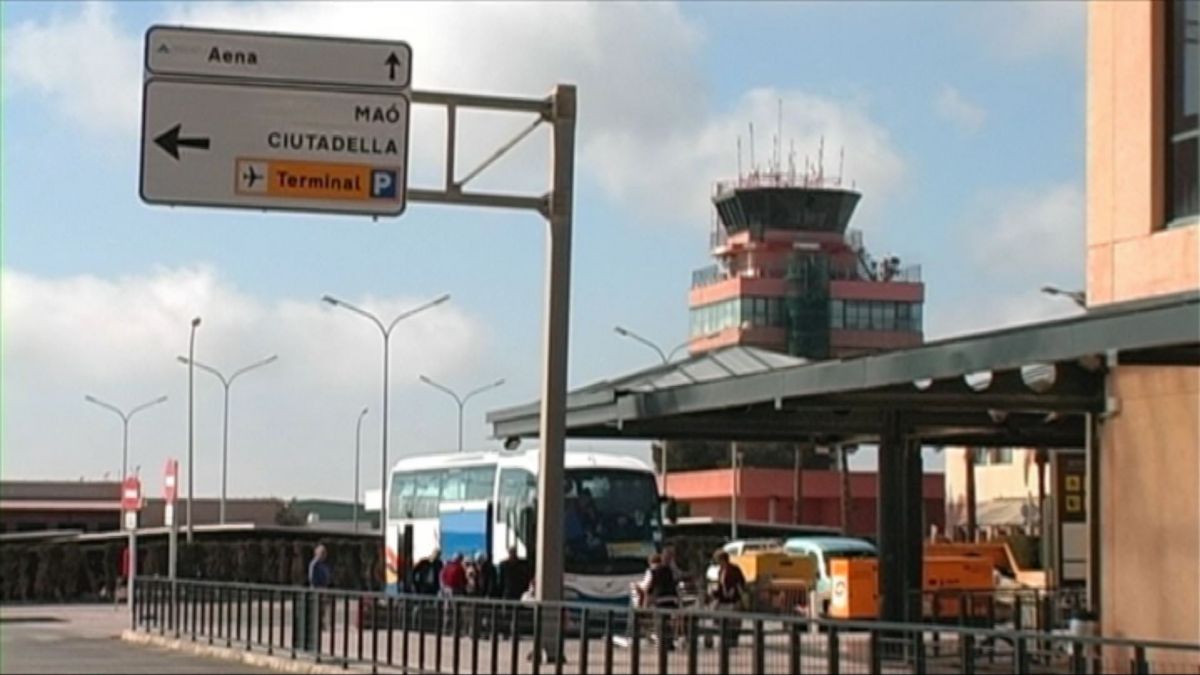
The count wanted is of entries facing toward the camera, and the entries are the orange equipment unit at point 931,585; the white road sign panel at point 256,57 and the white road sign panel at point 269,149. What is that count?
2

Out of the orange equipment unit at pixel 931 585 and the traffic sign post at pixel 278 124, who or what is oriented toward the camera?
the traffic sign post

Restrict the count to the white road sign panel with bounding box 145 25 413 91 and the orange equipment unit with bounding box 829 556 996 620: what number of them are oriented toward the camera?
1

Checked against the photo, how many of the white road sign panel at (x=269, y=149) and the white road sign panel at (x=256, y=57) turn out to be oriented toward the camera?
2

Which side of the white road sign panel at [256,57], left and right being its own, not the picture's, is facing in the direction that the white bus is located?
back

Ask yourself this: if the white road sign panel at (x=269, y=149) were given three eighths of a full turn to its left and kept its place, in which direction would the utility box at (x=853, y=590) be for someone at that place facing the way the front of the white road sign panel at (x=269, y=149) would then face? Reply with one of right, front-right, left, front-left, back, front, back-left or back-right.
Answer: front

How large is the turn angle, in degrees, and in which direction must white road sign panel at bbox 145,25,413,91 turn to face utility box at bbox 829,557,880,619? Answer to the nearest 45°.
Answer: approximately 135° to its left

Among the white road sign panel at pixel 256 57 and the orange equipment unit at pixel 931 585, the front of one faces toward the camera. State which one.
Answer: the white road sign panel

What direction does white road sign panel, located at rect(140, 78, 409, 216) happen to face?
toward the camera

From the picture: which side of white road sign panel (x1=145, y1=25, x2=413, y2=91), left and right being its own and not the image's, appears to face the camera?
front

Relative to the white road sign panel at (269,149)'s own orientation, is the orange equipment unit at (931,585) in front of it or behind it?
behind

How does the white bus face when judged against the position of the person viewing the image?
facing the viewer and to the right of the viewer

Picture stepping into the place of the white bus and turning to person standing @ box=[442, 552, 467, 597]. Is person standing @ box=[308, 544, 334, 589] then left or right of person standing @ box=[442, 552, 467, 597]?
right
